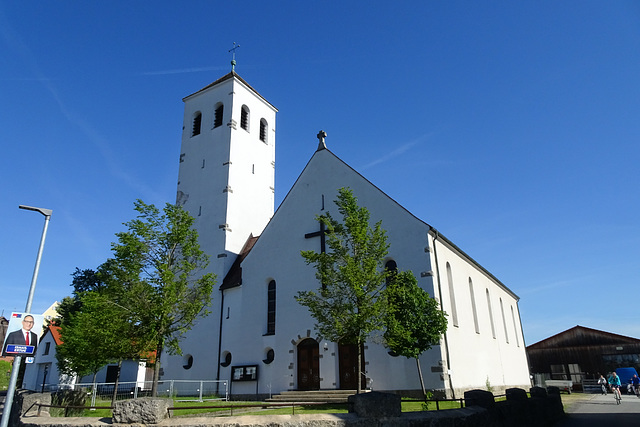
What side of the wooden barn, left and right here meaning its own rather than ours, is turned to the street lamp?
front

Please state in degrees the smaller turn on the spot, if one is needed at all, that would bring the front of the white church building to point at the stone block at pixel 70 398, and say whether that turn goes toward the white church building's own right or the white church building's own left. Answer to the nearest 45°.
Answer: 0° — it already faces it

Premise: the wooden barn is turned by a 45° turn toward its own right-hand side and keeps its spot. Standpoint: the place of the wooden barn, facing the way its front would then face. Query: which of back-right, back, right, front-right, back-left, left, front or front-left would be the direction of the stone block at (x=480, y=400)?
front-left

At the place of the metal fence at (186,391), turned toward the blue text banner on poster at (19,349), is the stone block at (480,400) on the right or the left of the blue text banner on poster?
left

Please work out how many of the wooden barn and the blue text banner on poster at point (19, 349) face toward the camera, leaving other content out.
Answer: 2

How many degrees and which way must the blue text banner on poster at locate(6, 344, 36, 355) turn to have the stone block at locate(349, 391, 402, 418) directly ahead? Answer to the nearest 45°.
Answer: approximately 45° to its left

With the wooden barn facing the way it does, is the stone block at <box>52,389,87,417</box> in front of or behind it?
in front

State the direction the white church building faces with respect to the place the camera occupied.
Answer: facing the viewer and to the left of the viewer

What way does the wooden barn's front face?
toward the camera

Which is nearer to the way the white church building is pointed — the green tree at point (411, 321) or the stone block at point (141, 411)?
the stone block

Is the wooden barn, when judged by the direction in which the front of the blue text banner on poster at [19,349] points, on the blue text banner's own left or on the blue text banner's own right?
on the blue text banner's own left

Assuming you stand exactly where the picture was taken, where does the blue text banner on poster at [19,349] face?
facing the viewer

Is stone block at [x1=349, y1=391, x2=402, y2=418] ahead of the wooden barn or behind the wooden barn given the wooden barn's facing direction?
ahead
